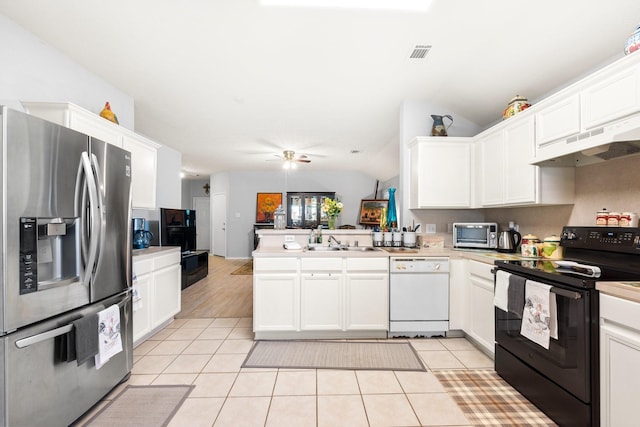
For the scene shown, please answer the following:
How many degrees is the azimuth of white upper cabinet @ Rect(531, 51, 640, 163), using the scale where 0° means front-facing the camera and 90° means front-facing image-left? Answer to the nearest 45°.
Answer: approximately 45°

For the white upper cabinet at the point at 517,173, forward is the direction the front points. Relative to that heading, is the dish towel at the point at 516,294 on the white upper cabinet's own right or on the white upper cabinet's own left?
on the white upper cabinet's own left

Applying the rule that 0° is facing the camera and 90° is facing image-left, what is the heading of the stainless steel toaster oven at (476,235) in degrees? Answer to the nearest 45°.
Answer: approximately 0°

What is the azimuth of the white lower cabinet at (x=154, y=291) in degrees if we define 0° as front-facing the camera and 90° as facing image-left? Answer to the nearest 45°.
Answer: approximately 315°

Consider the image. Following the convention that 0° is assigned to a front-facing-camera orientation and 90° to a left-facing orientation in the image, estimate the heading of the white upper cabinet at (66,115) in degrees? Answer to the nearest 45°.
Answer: approximately 315°

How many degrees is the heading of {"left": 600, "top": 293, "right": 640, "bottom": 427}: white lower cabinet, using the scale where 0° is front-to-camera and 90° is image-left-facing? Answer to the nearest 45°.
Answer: approximately 45°

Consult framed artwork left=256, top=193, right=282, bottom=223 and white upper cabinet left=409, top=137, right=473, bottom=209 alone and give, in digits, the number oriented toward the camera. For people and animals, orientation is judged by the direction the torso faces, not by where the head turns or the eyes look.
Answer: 2

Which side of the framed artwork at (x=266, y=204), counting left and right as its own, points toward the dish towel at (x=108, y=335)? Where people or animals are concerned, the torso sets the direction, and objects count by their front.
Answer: front
